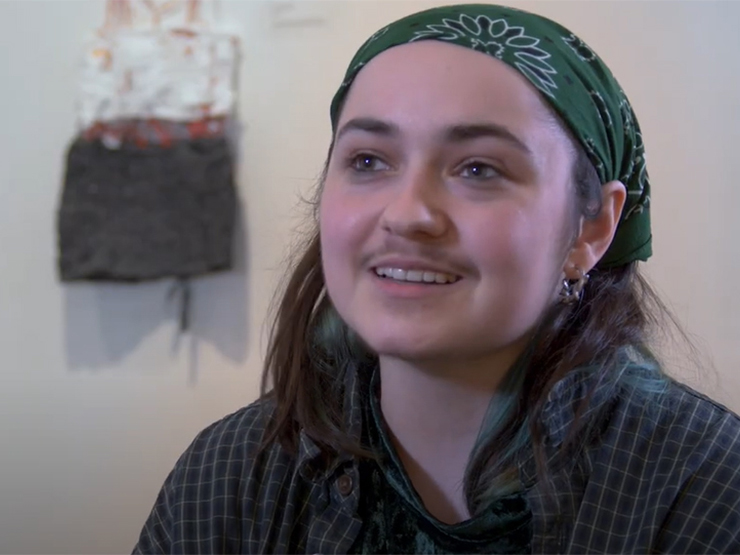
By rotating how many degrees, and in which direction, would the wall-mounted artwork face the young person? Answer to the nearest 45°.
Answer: approximately 45° to its left

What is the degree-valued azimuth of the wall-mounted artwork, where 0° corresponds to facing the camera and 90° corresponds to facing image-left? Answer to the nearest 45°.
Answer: approximately 0°

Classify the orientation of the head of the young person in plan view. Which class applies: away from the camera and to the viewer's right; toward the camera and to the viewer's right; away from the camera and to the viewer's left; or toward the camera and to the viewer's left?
toward the camera and to the viewer's left
